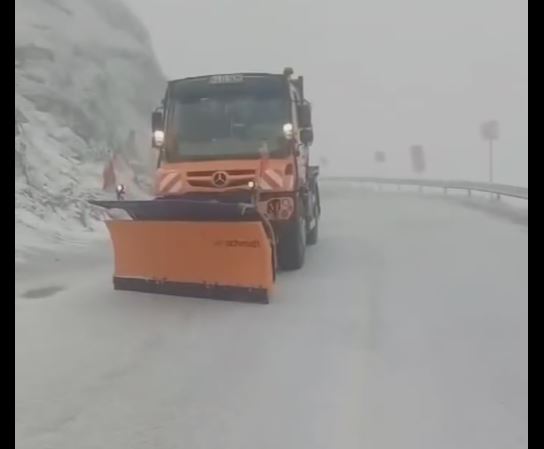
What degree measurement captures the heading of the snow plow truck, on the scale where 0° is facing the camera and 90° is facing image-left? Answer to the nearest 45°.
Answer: approximately 0°

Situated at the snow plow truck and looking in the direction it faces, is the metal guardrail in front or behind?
behind
